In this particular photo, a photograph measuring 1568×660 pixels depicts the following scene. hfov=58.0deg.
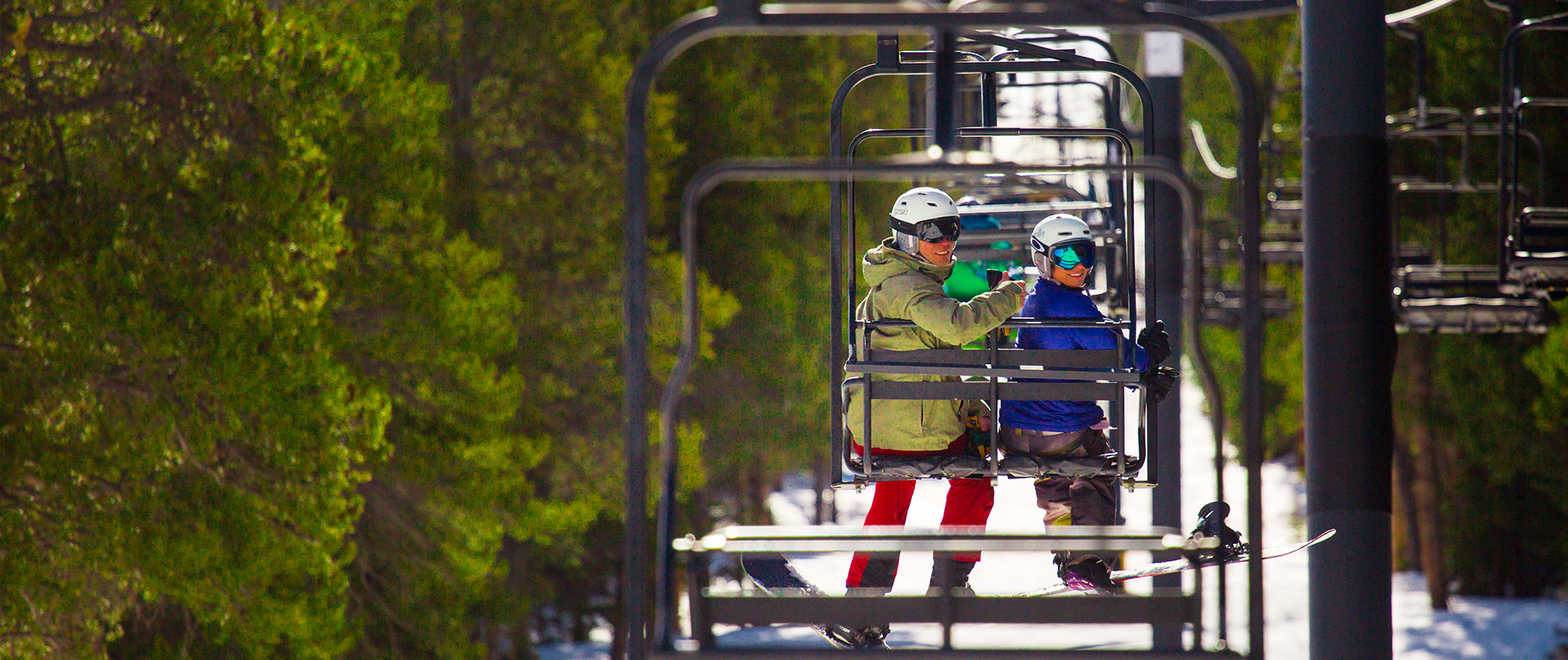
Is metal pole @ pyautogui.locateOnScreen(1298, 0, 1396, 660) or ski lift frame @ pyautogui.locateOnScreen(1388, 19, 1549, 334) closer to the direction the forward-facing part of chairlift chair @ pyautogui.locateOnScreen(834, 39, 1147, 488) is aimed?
the ski lift frame

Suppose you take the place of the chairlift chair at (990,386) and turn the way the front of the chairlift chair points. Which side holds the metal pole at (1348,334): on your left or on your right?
on your right

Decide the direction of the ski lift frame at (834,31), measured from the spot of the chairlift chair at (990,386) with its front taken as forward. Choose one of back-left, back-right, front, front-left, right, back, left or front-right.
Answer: back

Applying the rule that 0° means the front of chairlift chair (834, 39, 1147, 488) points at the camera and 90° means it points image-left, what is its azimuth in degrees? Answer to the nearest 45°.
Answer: approximately 180°
